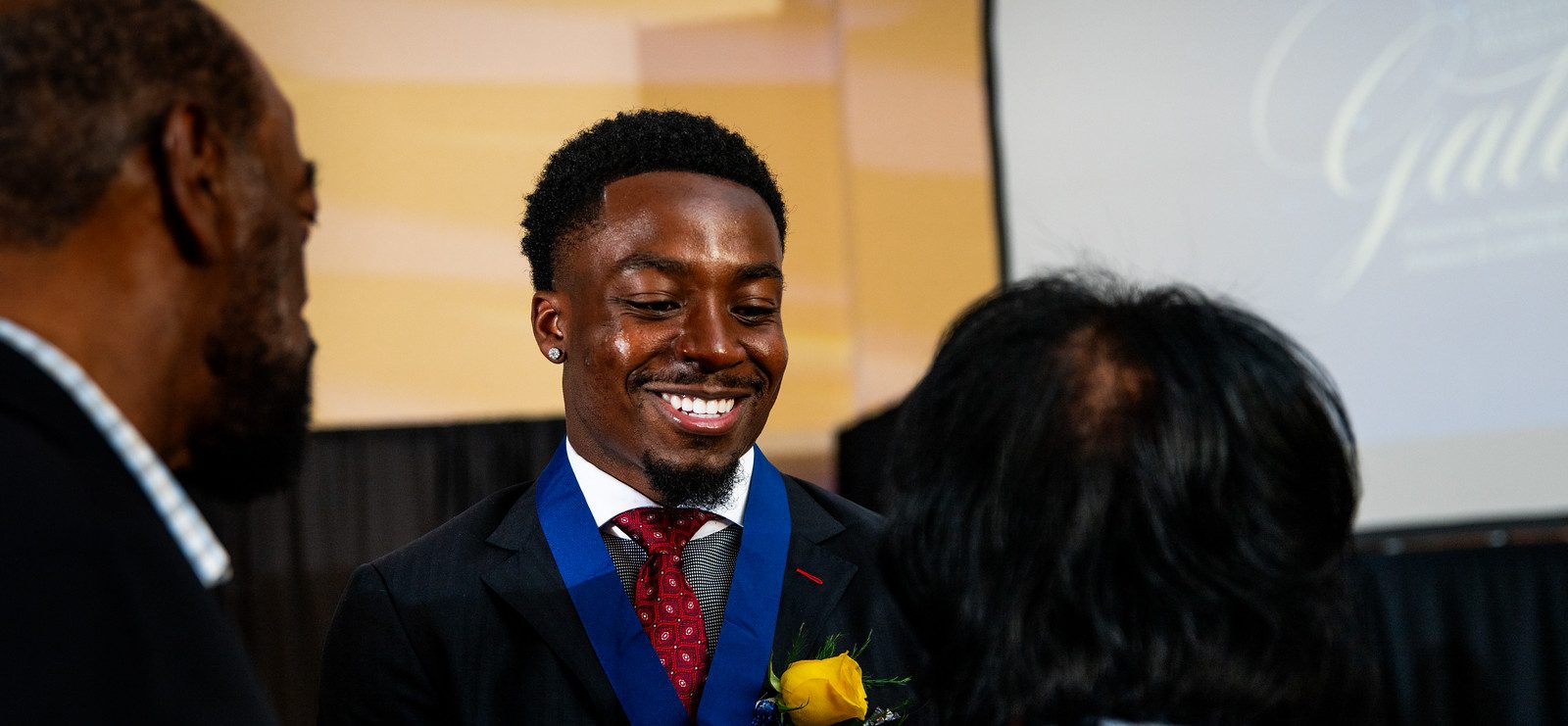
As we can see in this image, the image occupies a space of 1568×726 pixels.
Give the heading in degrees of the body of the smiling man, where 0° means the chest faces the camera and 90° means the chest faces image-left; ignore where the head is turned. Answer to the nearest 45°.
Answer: approximately 315°

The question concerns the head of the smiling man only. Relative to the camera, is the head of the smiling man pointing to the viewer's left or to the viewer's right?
to the viewer's right
